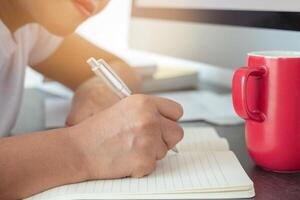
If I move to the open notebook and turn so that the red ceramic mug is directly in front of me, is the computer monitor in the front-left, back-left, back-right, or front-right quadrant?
front-left

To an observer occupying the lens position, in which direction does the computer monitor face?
facing the viewer and to the left of the viewer
